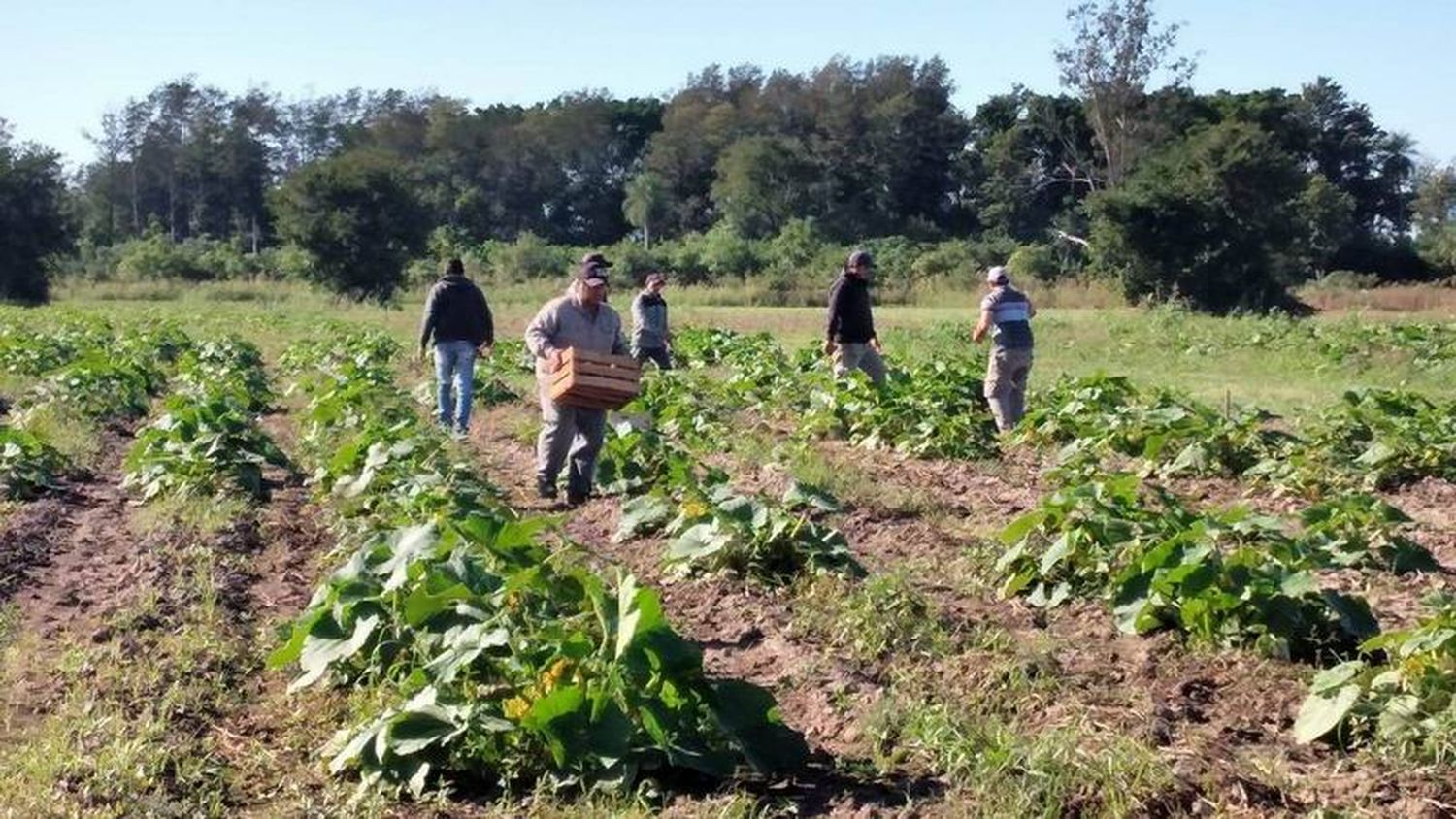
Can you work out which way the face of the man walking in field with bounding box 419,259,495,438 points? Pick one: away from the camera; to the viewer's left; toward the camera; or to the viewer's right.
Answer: away from the camera

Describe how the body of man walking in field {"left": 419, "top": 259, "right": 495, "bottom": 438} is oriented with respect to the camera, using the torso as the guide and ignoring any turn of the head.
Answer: away from the camera

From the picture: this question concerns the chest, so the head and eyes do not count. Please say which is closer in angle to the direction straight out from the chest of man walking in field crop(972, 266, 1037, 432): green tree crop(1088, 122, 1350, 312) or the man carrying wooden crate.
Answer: the green tree

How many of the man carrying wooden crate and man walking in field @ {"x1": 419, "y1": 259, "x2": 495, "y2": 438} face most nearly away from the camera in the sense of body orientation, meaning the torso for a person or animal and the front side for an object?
1

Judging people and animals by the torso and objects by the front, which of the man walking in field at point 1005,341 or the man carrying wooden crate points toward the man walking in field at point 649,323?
the man walking in field at point 1005,341

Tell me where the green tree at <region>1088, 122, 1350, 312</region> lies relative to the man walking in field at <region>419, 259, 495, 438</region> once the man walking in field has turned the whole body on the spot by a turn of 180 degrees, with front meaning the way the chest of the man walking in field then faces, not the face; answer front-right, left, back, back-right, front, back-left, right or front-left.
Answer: back-left

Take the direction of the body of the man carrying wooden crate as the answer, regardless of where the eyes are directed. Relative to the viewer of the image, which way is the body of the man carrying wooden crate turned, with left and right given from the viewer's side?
facing the viewer and to the right of the viewer

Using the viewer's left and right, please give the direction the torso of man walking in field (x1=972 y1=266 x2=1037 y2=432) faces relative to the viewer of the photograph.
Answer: facing away from the viewer and to the left of the viewer

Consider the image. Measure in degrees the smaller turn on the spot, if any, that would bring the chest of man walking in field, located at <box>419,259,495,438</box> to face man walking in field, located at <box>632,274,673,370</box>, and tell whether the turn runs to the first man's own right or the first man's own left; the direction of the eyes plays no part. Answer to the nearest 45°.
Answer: approximately 45° to the first man's own right

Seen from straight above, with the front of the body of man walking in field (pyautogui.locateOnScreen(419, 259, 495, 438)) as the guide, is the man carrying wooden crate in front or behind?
behind

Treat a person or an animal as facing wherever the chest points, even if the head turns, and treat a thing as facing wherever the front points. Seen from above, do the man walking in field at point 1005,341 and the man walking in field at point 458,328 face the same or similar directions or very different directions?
same or similar directions

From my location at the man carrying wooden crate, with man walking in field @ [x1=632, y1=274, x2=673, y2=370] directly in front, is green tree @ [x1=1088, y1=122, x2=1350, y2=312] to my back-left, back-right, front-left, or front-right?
front-right

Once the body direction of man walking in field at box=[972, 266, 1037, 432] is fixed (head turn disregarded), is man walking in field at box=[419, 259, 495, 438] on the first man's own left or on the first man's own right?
on the first man's own left

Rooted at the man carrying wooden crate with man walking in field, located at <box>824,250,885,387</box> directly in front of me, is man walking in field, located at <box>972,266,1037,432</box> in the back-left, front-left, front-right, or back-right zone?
front-right

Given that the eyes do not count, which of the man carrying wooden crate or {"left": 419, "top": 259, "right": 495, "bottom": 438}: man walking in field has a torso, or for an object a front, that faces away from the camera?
the man walking in field

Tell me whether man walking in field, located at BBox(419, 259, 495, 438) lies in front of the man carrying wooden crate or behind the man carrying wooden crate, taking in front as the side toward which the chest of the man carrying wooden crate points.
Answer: behind

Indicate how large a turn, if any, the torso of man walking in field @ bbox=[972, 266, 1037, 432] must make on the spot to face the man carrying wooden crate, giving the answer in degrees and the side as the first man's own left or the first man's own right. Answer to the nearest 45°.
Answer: approximately 90° to the first man's own left

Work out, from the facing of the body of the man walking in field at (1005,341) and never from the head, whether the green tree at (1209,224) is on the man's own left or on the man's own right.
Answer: on the man's own right
